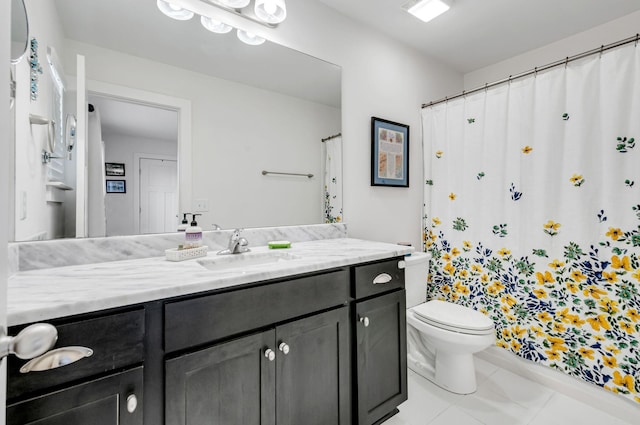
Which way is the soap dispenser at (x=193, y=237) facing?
toward the camera

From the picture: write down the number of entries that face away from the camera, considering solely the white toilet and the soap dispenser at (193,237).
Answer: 0

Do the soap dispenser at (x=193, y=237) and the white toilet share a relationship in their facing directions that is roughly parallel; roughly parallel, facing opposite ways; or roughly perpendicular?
roughly parallel

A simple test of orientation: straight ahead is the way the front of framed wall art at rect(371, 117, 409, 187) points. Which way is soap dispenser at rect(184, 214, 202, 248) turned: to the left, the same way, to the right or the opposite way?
the same way

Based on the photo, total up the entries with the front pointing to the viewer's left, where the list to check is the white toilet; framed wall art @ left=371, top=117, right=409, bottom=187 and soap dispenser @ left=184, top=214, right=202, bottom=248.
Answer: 0

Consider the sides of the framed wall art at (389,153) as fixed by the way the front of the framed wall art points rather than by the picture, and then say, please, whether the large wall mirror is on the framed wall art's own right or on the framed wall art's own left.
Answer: on the framed wall art's own right

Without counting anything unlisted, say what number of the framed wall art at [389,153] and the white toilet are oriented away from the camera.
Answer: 0

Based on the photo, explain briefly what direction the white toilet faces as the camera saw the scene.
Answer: facing the viewer and to the right of the viewer

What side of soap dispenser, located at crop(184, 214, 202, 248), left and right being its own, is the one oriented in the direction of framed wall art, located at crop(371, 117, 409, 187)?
left

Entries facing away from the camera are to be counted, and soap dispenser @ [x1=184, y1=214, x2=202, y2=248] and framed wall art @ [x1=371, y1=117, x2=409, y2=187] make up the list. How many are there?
0

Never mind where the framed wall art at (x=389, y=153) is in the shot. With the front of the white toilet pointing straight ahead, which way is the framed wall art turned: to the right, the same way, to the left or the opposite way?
the same way

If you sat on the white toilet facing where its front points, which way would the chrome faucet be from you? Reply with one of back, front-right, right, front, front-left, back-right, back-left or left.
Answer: right

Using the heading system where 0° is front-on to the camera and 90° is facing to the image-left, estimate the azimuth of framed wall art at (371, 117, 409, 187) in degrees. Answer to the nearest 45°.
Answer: approximately 315°
